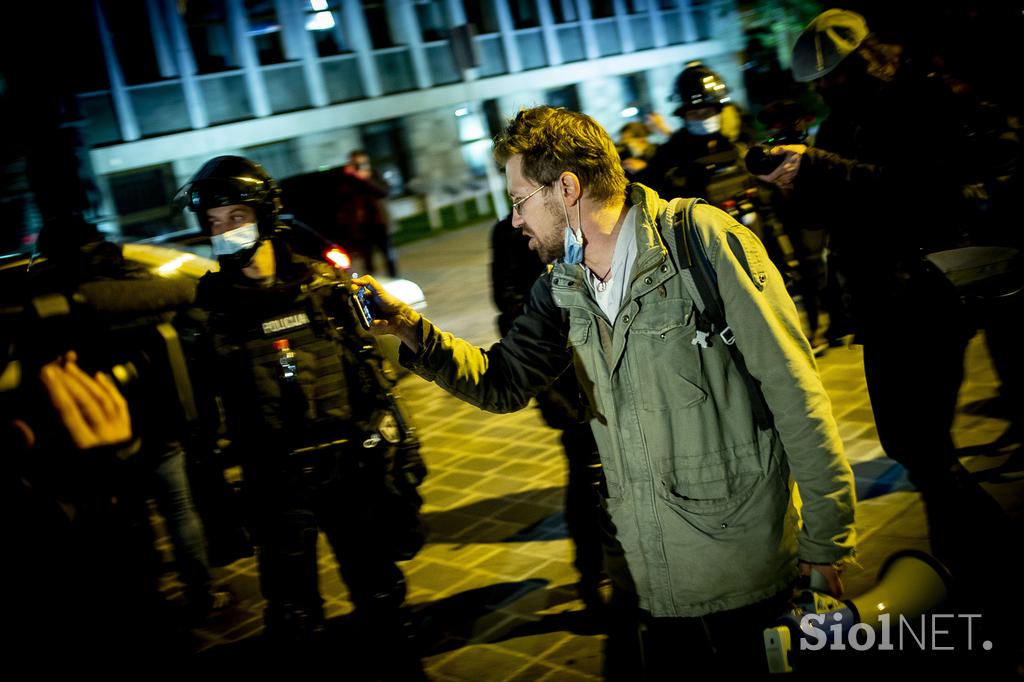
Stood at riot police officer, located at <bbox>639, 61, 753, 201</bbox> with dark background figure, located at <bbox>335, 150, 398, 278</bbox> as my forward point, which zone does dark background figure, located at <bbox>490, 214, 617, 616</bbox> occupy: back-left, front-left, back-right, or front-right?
back-left

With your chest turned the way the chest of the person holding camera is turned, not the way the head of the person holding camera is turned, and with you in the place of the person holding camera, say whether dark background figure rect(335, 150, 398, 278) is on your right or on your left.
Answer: on your right

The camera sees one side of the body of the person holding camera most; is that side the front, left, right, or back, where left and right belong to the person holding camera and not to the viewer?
left

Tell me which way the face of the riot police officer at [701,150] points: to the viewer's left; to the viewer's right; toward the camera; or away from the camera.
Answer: toward the camera

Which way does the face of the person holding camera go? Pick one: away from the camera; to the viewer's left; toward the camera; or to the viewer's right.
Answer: to the viewer's left

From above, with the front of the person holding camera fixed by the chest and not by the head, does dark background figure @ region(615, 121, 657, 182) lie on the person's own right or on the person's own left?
on the person's own right

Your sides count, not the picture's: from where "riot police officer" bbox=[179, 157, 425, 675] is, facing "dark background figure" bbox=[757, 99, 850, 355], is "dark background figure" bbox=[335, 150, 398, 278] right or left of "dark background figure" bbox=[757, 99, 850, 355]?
left

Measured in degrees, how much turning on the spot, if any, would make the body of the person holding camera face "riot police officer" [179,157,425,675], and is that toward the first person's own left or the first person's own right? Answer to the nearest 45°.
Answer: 0° — they already face them

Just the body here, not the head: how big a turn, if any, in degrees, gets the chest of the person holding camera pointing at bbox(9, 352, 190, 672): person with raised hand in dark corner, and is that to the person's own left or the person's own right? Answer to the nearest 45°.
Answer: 0° — they already face them

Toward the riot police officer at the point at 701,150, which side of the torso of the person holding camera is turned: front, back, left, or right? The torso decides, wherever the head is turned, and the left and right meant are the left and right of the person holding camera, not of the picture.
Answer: right
